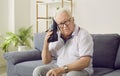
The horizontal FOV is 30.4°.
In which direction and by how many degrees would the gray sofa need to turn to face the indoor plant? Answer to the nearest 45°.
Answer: approximately 90° to its right

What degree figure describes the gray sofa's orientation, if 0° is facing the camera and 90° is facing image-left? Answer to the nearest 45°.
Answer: approximately 45°

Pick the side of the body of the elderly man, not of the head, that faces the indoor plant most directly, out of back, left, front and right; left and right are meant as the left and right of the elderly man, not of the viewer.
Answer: right

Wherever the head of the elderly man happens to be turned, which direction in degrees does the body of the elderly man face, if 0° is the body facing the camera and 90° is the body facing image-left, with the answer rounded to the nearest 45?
approximately 45°
